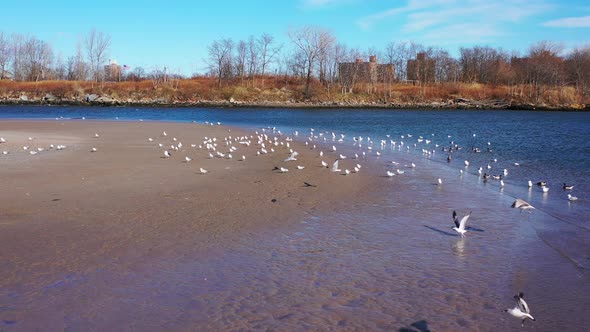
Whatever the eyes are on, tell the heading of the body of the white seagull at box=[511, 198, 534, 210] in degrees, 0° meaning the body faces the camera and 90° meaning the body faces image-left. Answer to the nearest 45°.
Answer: approximately 90°

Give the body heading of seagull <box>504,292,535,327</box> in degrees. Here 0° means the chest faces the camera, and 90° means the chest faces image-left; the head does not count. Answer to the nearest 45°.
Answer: approximately 90°

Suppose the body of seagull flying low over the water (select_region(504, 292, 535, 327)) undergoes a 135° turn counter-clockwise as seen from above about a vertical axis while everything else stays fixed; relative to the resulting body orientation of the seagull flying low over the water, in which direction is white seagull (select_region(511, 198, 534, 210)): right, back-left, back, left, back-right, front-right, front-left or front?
back-left
